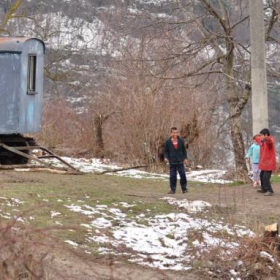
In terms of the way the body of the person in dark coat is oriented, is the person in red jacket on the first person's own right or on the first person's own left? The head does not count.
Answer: on the first person's own left

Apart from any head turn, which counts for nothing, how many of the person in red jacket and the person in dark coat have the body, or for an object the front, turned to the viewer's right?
0

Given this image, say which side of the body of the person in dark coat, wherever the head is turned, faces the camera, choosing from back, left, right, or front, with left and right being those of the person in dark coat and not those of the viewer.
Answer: front

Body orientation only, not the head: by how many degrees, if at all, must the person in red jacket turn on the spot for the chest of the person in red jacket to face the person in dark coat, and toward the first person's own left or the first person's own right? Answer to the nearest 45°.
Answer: approximately 45° to the first person's own right

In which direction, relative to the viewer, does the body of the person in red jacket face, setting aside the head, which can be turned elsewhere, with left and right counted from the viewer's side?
facing the viewer and to the left of the viewer
